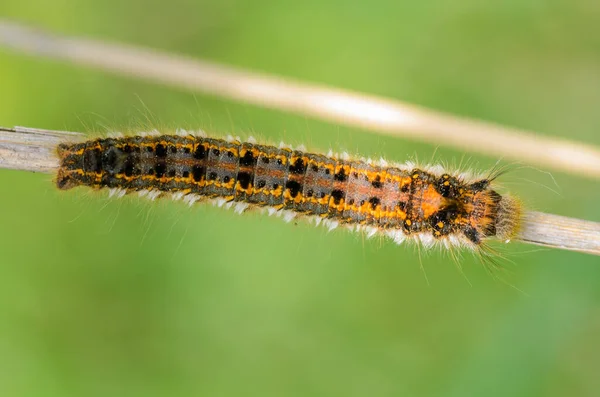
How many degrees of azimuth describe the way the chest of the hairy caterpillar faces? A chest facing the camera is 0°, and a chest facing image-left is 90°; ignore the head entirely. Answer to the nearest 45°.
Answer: approximately 270°
